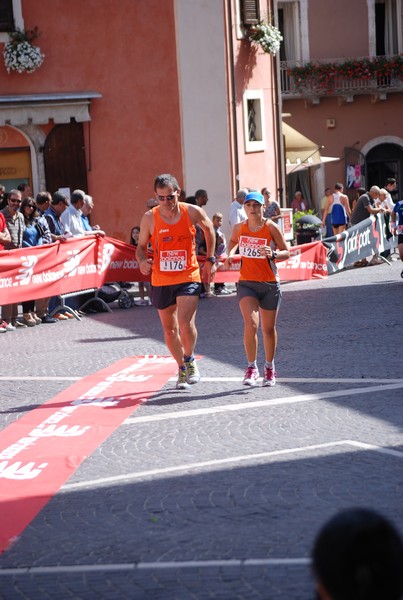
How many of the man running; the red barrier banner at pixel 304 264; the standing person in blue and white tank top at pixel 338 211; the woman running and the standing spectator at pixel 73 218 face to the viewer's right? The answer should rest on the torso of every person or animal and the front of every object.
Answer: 1

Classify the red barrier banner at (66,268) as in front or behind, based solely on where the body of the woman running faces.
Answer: behind

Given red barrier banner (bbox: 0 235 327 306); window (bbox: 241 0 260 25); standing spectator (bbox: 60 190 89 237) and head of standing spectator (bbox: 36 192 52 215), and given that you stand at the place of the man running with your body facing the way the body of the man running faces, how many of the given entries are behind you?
4

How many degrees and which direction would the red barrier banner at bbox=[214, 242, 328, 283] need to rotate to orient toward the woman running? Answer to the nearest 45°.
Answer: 0° — it already faces them

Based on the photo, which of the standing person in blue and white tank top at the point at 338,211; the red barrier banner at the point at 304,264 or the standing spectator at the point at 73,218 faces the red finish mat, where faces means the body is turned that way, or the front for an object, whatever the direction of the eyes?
the red barrier banner

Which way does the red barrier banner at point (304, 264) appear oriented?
toward the camera

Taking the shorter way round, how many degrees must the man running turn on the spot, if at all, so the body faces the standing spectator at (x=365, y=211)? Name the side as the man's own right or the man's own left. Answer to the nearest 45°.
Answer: approximately 180°

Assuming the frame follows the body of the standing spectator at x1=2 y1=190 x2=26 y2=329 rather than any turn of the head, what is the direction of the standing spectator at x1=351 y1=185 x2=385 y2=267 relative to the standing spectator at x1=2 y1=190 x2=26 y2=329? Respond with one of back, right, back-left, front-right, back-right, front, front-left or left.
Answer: left

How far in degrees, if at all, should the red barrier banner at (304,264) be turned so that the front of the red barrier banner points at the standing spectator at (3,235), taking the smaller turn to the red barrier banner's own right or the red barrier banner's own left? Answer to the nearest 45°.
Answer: approximately 45° to the red barrier banner's own right

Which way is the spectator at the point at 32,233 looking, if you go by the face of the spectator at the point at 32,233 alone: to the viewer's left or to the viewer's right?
to the viewer's right

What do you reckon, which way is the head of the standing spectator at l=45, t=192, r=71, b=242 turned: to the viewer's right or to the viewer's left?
to the viewer's right
